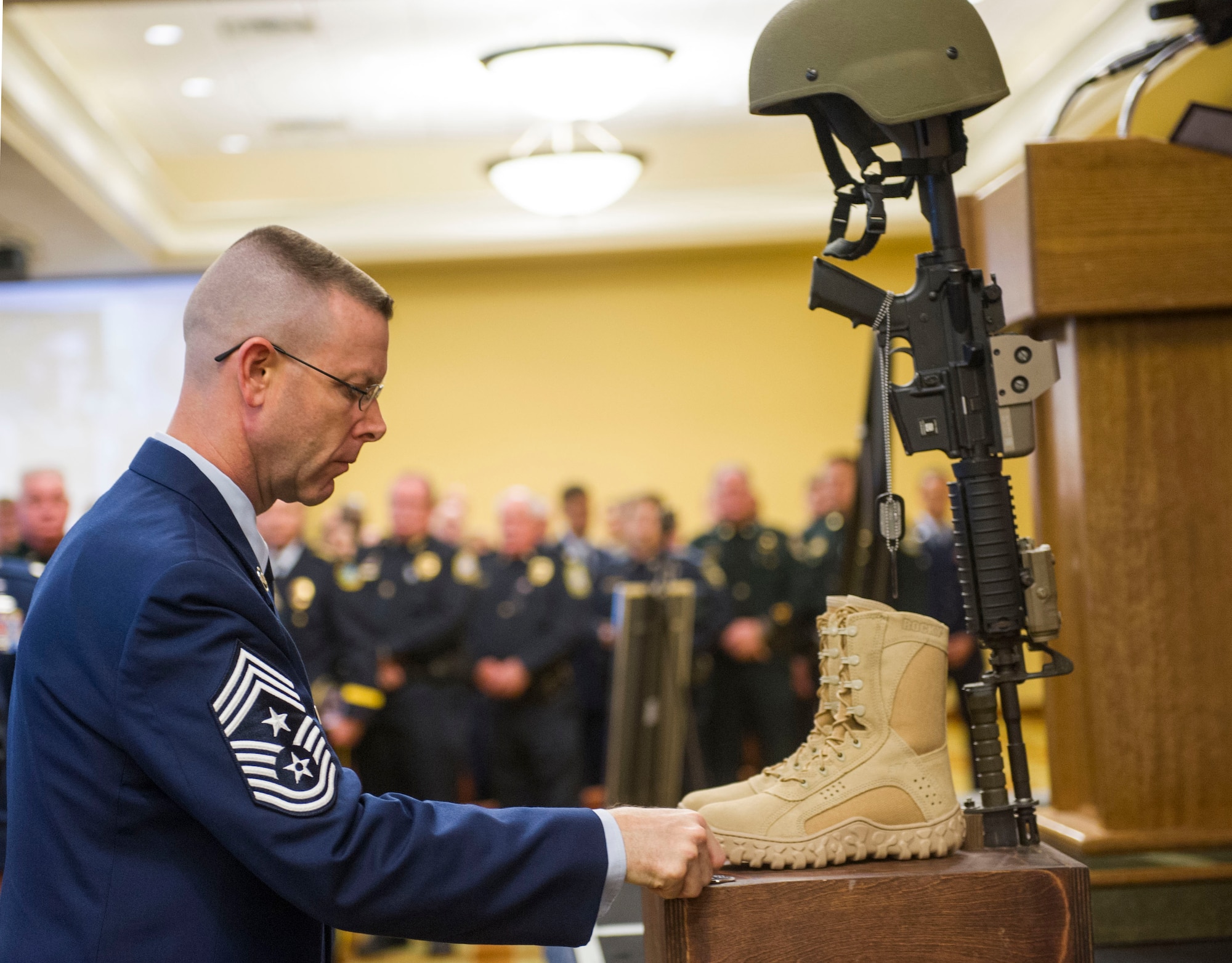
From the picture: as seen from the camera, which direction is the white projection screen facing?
toward the camera

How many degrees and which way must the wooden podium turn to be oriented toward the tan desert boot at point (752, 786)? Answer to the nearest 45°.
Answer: approximately 45° to its left

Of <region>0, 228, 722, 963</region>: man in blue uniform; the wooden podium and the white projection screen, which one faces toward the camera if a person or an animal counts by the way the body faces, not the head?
the white projection screen

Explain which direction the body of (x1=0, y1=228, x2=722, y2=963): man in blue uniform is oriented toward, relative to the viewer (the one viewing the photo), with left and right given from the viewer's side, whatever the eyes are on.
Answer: facing to the right of the viewer

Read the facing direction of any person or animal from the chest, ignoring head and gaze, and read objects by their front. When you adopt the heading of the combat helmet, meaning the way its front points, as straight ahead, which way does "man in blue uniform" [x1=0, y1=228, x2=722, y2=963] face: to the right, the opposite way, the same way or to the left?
the opposite way

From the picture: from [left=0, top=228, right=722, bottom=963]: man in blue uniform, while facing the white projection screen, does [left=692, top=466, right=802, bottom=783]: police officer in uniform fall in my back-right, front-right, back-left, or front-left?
front-right

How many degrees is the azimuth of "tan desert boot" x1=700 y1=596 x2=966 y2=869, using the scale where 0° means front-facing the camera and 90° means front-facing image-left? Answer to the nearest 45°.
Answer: approximately 90°

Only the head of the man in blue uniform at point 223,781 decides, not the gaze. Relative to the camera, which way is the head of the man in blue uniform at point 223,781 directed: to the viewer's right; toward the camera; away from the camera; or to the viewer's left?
to the viewer's right

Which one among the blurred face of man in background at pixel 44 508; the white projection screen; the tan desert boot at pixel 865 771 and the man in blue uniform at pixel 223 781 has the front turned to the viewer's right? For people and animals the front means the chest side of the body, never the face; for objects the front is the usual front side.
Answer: the man in blue uniform

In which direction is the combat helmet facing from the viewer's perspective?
to the viewer's left

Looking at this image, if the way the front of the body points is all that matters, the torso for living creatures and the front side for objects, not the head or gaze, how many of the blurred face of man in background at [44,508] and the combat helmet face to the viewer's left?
1

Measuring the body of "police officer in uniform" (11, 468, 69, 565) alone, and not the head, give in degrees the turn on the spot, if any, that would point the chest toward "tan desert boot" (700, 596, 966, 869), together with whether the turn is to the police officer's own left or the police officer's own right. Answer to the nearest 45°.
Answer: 0° — they already face it
